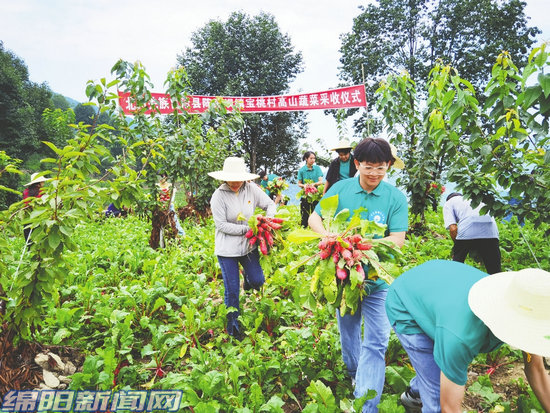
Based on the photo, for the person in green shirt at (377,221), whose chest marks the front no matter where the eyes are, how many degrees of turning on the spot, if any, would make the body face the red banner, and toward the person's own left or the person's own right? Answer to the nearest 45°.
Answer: approximately 180°

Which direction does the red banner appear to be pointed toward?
toward the camera

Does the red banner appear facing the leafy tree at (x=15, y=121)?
no

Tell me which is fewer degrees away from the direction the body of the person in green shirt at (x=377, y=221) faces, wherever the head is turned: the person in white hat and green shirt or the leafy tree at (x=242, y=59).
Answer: the person in white hat and green shirt

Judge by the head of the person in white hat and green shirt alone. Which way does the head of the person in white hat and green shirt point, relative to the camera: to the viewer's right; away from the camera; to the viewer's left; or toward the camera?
to the viewer's right

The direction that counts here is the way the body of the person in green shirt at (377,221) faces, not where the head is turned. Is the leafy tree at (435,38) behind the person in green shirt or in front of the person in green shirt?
behind

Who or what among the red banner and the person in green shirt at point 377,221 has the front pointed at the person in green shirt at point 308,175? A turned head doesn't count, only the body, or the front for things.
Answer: the red banner

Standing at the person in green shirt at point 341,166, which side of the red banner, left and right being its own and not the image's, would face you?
front

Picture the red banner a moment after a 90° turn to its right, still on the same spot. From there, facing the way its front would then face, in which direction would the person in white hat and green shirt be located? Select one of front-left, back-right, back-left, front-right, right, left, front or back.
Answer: left

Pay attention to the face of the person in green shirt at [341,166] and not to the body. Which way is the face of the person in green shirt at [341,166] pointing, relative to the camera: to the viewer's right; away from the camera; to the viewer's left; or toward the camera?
toward the camera

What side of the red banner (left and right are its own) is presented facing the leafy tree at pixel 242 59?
back

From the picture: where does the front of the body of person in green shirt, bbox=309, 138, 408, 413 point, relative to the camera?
toward the camera

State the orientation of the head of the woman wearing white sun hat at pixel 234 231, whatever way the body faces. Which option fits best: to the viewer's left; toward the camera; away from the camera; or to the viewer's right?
toward the camera

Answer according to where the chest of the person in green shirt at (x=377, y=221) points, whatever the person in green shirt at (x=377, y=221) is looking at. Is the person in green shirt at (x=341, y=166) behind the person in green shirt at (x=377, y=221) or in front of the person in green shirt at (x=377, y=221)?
behind

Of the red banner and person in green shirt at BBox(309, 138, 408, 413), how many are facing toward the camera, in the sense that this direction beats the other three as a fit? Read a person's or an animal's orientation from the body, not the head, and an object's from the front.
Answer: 2

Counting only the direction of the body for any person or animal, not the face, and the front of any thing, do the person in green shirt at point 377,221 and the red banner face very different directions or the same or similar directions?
same or similar directions

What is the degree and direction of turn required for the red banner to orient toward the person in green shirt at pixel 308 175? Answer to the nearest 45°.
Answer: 0° — it already faces them
